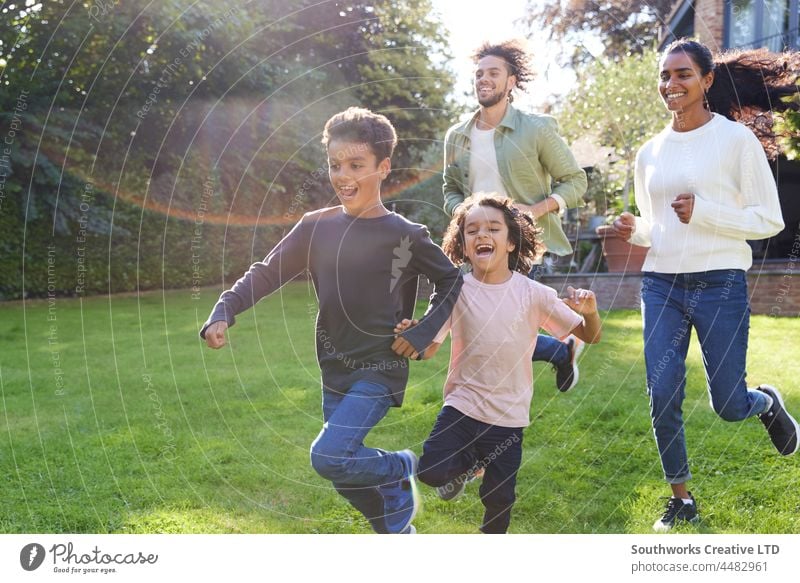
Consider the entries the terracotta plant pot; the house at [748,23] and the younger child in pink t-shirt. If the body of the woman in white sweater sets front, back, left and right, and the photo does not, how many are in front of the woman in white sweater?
1

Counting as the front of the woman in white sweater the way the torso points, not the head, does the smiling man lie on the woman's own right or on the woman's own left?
on the woman's own right

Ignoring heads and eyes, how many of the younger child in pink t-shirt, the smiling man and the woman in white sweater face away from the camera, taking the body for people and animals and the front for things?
0

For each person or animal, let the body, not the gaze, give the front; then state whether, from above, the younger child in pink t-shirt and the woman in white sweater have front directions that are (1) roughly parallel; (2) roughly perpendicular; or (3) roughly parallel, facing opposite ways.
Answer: roughly parallel

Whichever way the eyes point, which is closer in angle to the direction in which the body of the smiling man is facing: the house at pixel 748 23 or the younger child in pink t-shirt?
the younger child in pink t-shirt

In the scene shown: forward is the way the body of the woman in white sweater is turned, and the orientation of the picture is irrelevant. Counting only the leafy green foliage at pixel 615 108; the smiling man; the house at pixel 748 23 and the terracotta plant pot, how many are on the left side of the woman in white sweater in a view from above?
0

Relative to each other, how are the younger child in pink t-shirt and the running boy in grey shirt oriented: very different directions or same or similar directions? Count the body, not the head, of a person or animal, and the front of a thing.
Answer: same or similar directions

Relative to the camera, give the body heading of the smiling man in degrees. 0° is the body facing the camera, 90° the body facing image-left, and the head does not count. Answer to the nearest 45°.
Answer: approximately 45°

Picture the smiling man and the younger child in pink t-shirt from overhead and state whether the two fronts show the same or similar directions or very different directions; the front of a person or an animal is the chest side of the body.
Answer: same or similar directions

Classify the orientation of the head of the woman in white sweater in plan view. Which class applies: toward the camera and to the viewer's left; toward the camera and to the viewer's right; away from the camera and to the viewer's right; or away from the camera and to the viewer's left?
toward the camera and to the viewer's left

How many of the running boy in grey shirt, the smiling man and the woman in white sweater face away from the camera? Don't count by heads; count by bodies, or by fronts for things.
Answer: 0

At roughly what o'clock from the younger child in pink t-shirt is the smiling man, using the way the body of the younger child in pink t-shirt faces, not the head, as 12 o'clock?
The smiling man is roughly at 5 o'clock from the younger child in pink t-shirt.

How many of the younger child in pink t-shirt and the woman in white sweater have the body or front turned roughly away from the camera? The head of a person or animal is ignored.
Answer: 0

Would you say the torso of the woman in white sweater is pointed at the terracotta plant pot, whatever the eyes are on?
no

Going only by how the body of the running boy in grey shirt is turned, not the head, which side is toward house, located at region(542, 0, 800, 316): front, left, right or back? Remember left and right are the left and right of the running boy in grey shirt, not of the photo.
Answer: back

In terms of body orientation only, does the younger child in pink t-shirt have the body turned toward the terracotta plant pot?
no

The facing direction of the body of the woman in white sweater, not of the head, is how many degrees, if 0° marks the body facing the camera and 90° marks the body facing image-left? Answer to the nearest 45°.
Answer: approximately 45°

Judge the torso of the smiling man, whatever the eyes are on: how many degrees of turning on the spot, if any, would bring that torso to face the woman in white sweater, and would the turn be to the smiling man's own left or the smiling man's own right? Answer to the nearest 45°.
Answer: approximately 90° to the smiling man's own left

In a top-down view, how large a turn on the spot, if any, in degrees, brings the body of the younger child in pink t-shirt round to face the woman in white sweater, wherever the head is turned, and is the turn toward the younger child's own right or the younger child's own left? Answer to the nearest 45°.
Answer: approximately 135° to the younger child's own left

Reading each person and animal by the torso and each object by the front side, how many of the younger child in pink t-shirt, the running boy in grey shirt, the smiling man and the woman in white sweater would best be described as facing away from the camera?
0

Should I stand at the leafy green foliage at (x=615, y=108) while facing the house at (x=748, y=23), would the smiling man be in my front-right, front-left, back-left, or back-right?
back-right

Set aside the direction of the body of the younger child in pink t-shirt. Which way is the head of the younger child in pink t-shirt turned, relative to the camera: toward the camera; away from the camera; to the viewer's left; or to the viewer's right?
toward the camera
